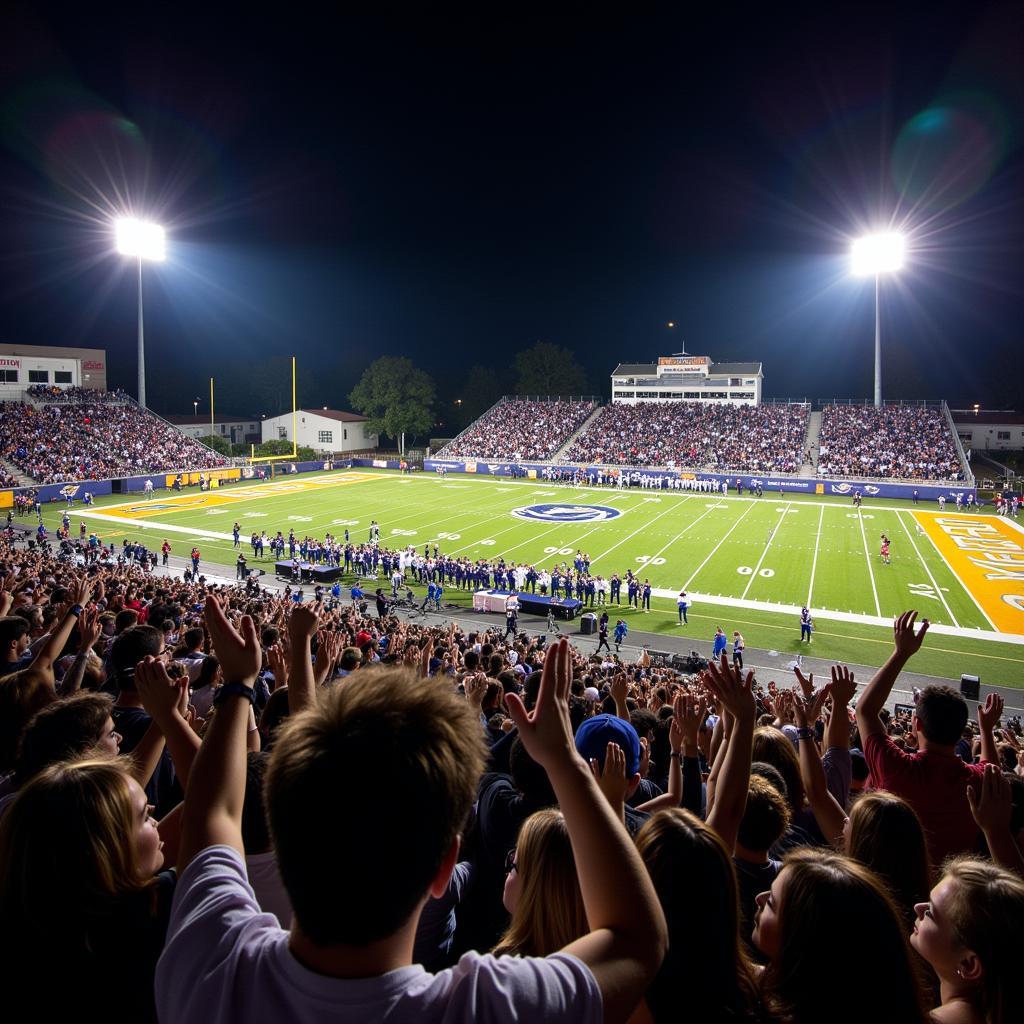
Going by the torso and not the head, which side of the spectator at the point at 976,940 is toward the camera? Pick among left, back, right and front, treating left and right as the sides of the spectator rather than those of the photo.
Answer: left

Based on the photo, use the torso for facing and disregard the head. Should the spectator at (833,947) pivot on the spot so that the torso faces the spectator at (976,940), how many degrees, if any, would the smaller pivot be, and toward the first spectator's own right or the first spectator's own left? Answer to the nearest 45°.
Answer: approximately 90° to the first spectator's own right

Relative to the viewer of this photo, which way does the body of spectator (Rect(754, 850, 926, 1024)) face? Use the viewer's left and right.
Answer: facing away from the viewer and to the left of the viewer

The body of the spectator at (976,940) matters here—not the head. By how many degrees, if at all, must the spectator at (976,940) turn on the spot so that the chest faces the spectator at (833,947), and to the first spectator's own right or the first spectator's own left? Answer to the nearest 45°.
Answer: approximately 45° to the first spectator's own left
